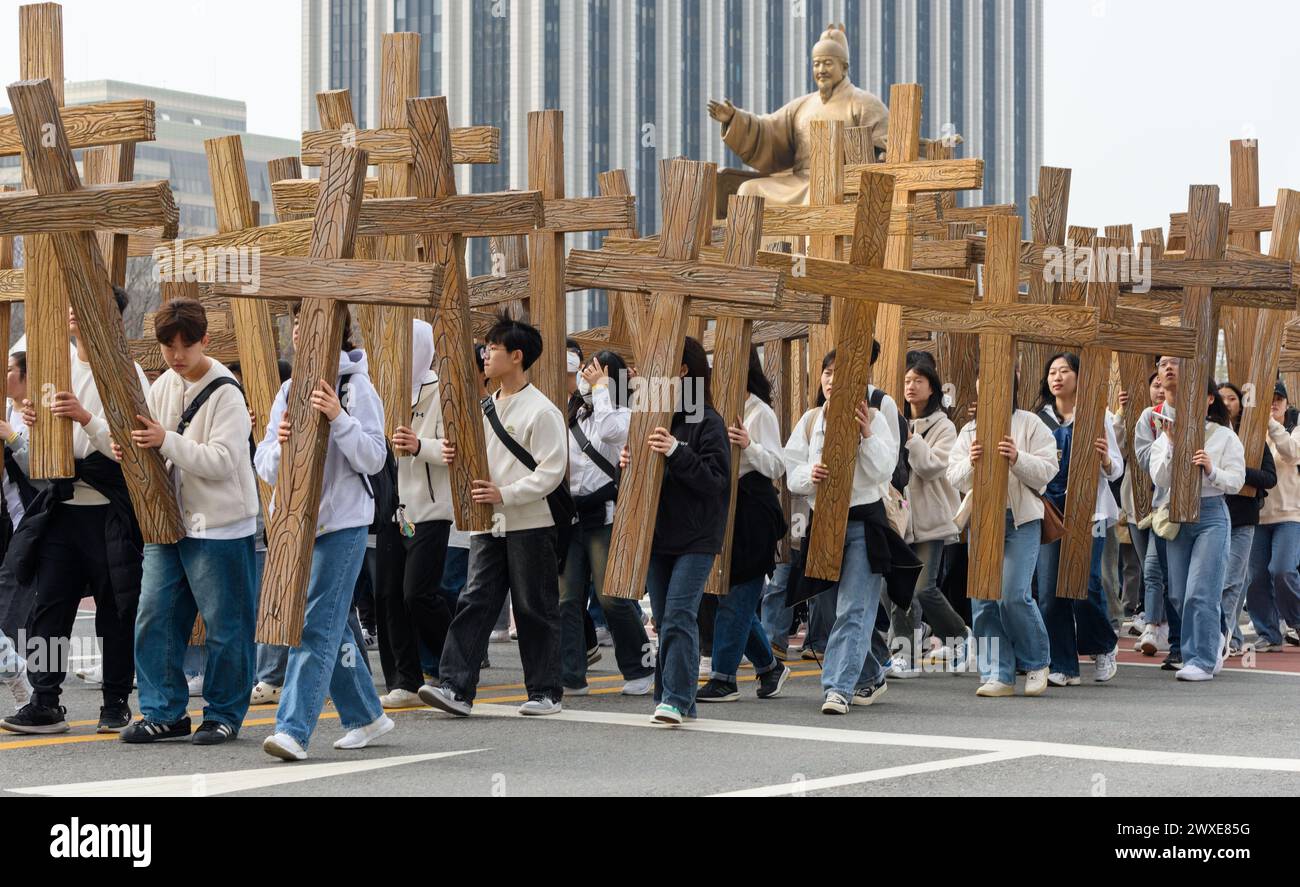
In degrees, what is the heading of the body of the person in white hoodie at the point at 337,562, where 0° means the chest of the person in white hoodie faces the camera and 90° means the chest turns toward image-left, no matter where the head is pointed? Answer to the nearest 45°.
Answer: approximately 45°

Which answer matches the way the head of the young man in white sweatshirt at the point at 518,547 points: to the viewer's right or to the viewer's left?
to the viewer's left

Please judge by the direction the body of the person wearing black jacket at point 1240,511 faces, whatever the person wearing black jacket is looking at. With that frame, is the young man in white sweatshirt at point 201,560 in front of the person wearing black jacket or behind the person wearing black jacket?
in front

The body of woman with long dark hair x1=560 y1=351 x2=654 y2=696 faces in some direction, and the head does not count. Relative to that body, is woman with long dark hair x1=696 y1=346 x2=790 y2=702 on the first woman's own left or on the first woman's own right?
on the first woman's own left

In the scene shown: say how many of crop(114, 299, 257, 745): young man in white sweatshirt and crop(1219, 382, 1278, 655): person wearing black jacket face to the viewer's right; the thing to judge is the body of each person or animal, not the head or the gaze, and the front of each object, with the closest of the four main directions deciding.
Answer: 0

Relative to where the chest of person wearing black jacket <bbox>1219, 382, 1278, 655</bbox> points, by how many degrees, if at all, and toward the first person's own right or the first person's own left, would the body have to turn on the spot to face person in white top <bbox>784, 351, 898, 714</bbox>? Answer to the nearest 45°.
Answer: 0° — they already face them

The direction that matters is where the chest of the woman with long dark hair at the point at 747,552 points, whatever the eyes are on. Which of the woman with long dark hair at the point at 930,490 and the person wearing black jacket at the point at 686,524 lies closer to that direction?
the person wearing black jacket

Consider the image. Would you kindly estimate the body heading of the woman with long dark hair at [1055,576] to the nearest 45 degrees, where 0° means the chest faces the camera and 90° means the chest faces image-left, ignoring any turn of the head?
approximately 45°

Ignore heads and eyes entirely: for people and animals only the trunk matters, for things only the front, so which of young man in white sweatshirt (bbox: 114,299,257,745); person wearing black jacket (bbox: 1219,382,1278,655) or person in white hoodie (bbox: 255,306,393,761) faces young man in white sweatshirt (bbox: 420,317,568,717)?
the person wearing black jacket

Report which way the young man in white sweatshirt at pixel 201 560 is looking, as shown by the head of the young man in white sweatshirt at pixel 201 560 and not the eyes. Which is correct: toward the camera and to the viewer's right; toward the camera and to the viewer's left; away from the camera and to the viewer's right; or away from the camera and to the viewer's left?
toward the camera and to the viewer's left

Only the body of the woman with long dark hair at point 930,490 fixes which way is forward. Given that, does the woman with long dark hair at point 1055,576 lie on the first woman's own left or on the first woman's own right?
on the first woman's own left

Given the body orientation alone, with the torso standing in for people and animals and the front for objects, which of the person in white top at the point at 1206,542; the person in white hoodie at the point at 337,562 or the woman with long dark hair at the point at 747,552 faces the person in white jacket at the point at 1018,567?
the person in white top at the point at 1206,542
